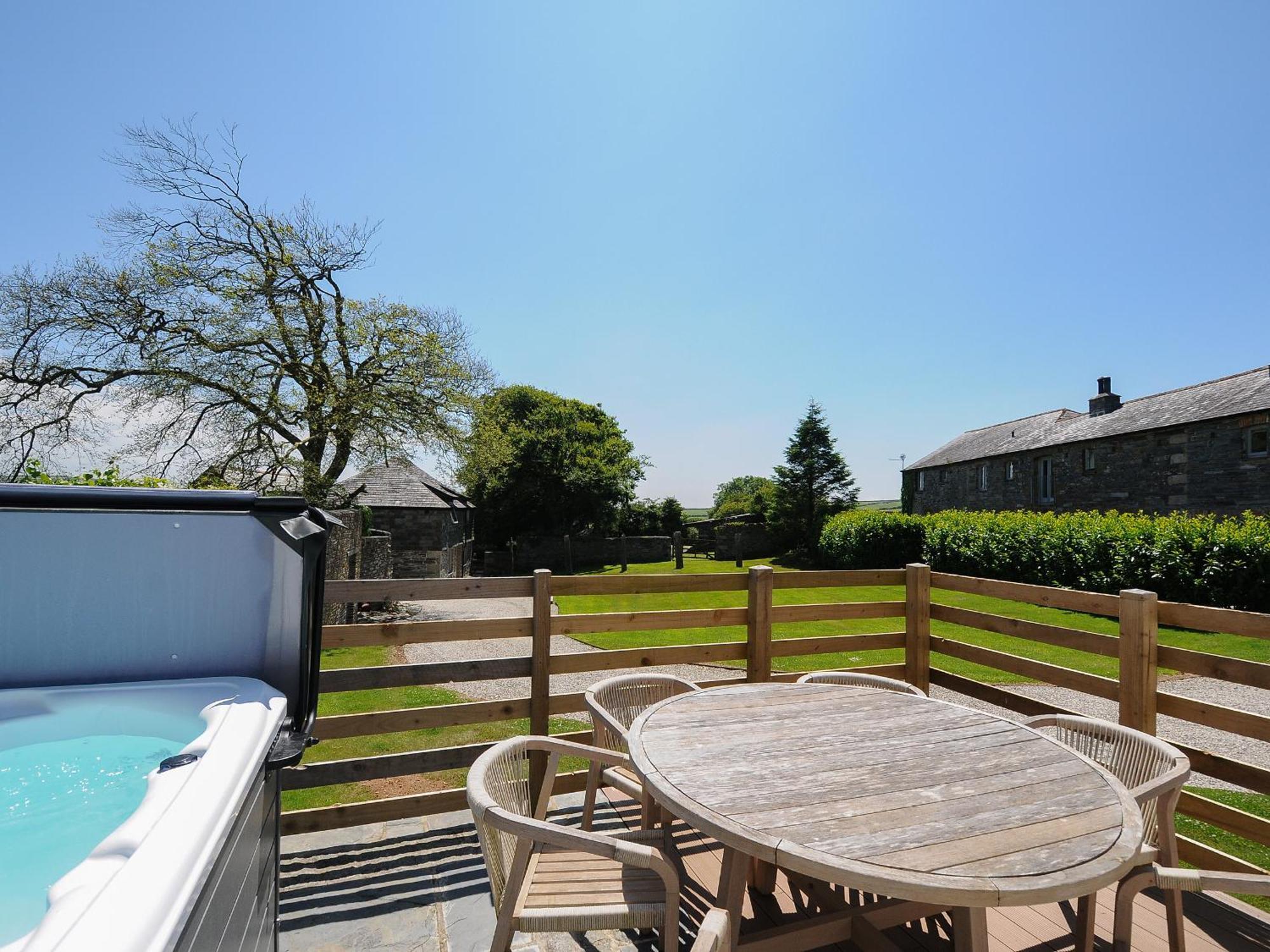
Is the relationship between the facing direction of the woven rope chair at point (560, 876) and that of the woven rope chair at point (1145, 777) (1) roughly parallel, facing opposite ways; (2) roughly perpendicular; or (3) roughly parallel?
roughly parallel, facing opposite ways

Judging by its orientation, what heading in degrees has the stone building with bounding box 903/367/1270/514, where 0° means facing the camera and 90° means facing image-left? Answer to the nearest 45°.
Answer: approximately 45°

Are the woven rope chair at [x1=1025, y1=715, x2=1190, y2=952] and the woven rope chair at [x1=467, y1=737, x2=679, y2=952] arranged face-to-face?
yes

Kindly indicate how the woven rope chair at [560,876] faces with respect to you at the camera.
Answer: facing to the right of the viewer

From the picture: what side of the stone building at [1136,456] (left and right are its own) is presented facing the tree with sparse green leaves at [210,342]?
front

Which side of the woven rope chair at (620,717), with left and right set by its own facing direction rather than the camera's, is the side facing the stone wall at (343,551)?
back

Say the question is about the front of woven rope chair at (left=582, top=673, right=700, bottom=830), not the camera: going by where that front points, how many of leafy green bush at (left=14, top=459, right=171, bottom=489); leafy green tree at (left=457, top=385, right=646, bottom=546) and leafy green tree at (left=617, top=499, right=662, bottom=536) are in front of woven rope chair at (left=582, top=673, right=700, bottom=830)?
0

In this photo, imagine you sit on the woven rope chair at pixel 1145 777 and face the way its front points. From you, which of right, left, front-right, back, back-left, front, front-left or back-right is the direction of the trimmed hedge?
back-right

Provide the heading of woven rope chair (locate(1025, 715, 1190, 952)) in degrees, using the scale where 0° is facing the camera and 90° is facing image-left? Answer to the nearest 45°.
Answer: approximately 45°

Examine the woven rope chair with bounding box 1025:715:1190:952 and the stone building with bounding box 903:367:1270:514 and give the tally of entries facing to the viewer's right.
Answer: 0

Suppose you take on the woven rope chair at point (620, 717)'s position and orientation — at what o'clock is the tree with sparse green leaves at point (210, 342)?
The tree with sparse green leaves is roughly at 6 o'clock from the woven rope chair.

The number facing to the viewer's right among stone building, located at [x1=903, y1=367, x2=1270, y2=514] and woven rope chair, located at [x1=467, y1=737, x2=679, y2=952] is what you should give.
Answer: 1

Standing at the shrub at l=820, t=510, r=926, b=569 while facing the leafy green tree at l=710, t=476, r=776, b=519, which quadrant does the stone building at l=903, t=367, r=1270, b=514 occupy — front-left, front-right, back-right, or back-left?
front-right

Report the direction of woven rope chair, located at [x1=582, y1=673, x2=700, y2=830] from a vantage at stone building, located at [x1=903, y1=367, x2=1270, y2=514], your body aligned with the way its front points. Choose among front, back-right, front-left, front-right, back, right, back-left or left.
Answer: front-left

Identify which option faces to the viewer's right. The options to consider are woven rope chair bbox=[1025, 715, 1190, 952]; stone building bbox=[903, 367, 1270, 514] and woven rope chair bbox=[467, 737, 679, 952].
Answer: woven rope chair bbox=[467, 737, 679, 952]

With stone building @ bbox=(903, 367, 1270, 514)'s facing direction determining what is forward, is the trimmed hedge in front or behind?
in front

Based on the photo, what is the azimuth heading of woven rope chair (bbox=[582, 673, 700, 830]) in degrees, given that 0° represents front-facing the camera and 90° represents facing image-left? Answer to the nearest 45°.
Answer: approximately 315°

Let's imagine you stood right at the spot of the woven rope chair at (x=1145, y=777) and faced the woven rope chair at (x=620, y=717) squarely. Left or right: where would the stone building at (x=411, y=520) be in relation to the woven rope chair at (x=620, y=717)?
right

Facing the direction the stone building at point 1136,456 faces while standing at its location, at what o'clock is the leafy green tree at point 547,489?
The leafy green tree is roughly at 1 o'clock from the stone building.

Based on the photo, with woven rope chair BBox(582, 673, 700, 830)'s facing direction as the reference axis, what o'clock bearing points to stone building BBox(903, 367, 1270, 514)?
The stone building is roughly at 9 o'clock from the woven rope chair.

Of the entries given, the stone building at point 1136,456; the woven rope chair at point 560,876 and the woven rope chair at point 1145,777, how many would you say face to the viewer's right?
1
